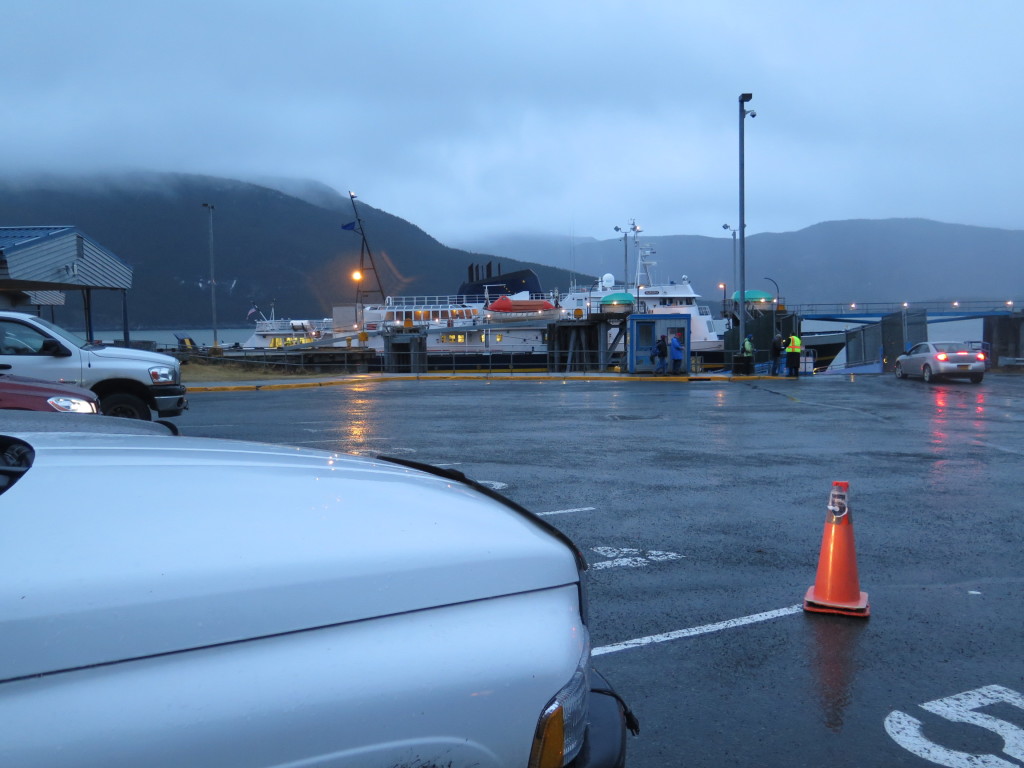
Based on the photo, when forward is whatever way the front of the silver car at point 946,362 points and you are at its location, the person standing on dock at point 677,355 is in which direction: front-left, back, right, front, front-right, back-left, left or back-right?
front-left

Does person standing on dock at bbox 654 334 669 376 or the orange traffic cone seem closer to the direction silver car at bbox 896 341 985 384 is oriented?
the person standing on dock

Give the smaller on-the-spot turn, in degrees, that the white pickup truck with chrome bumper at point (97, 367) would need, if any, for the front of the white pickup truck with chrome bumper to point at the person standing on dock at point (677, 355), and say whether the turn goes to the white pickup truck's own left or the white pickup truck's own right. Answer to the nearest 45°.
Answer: approximately 90° to the white pickup truck's own left

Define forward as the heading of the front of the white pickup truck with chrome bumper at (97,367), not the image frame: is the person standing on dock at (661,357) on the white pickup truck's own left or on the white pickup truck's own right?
on the white pickup truck's own left

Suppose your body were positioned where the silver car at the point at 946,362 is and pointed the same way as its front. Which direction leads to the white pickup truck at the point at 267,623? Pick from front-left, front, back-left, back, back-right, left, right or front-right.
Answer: back-left

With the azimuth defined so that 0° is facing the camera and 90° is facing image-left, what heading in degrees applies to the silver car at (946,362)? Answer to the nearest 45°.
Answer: approximately 135°

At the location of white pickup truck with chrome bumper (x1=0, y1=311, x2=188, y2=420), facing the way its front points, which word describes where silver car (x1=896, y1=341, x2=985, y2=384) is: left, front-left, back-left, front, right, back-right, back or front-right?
front-left

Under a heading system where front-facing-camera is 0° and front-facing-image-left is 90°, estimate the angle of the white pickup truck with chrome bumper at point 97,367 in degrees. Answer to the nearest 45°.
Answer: approximately 315°

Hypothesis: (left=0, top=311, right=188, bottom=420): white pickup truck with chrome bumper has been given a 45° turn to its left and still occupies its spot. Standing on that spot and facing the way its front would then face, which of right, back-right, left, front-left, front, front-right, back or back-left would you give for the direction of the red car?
right

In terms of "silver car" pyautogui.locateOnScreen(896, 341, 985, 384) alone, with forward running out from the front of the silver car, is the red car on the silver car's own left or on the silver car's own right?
on the silver car's own left

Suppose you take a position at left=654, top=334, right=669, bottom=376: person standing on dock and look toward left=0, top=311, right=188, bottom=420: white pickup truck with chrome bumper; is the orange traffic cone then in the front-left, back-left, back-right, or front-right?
front-left

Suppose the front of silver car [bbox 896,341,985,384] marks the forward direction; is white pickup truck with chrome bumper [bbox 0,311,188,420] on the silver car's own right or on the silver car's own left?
on the silver car's own left
